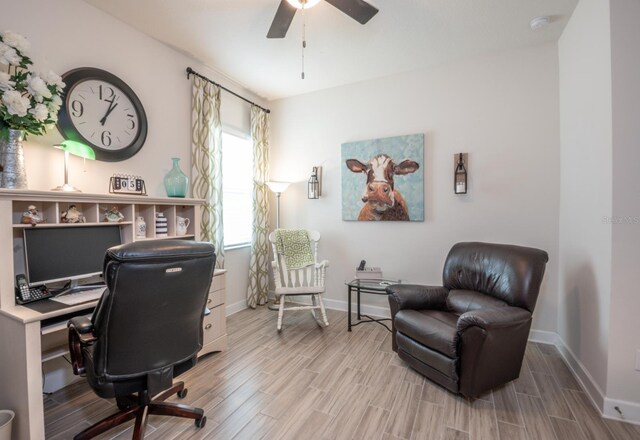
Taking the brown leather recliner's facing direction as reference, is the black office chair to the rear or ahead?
ahead

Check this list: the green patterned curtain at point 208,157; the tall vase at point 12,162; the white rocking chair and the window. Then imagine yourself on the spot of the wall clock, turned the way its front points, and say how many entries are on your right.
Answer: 1

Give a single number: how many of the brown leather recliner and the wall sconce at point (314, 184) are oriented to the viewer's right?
0

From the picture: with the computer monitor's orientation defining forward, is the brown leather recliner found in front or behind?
in front

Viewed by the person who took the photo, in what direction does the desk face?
facing the viewer and to the right of the viewer

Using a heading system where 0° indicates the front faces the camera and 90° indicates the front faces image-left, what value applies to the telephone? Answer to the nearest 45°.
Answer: approximately 315°

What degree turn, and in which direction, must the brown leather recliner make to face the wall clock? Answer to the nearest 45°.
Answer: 0° — it already faces it

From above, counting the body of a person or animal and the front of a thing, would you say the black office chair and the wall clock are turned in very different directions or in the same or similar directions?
very different directions

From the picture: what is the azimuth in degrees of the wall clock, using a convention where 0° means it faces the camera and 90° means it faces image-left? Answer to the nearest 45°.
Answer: approximately 315°

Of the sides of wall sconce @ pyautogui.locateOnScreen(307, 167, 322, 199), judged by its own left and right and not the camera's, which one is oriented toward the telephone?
front
